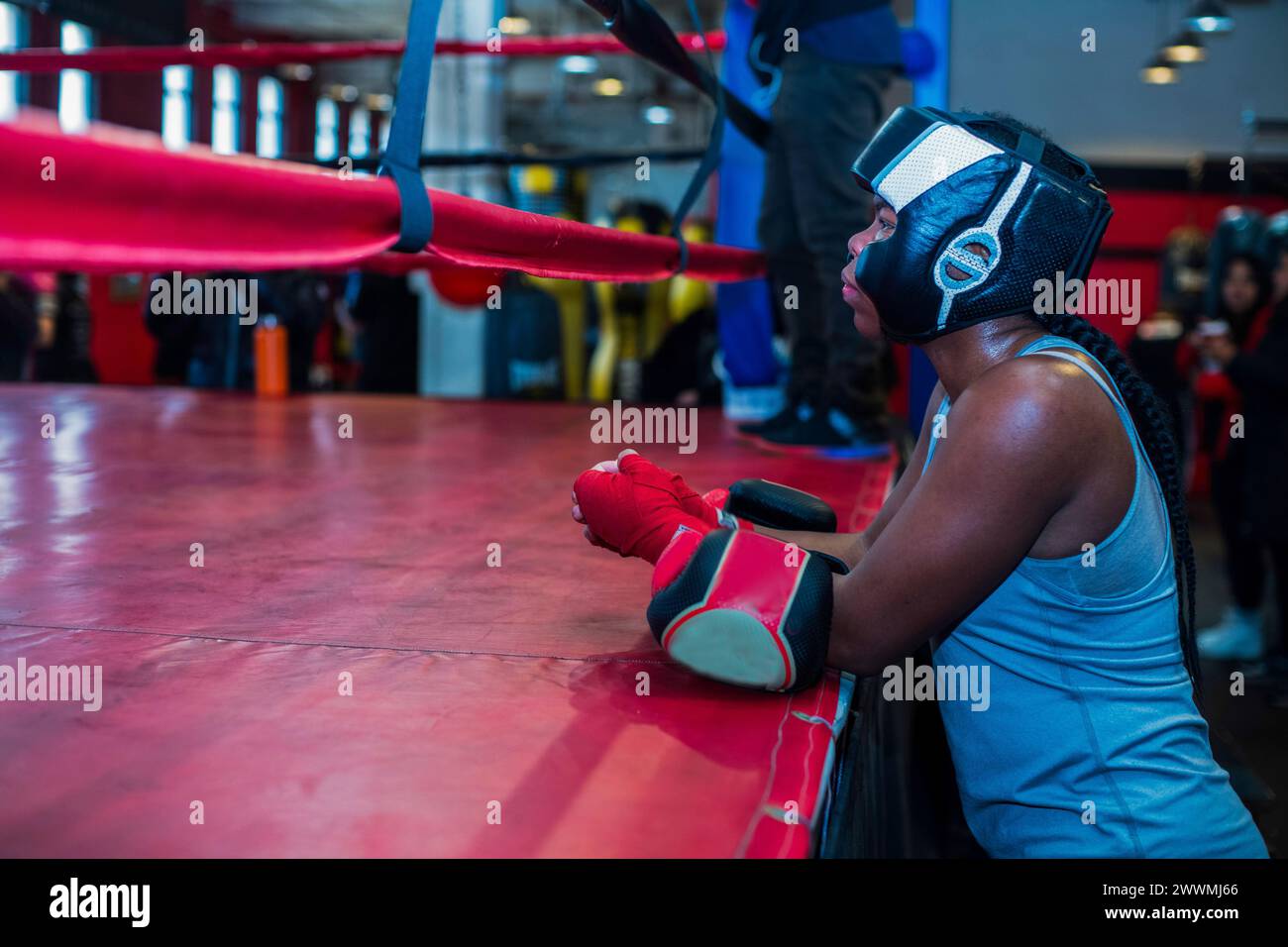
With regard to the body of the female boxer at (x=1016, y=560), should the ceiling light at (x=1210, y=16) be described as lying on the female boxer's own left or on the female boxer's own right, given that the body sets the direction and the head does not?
on the female boxer's own right

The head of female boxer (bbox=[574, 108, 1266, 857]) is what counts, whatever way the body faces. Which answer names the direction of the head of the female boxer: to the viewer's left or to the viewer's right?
to the viewer's left

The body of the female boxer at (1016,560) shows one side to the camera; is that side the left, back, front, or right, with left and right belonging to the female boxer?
left
